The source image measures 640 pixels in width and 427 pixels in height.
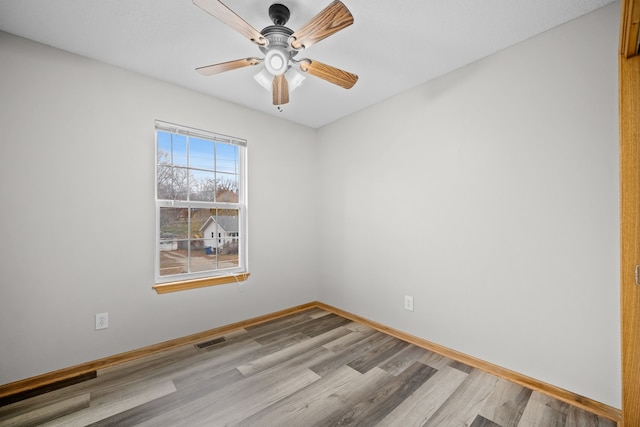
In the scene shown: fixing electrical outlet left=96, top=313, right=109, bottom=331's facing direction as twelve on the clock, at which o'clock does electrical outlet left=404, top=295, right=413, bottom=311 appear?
electrical outlet left=404, top=295, right=413, bottom=311 is roughly at 10 o'clock from electrical outlet left=96, top=313, right=109, bottom=331.

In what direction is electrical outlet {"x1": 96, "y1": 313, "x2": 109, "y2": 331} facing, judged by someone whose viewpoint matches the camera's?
facing the viewer
